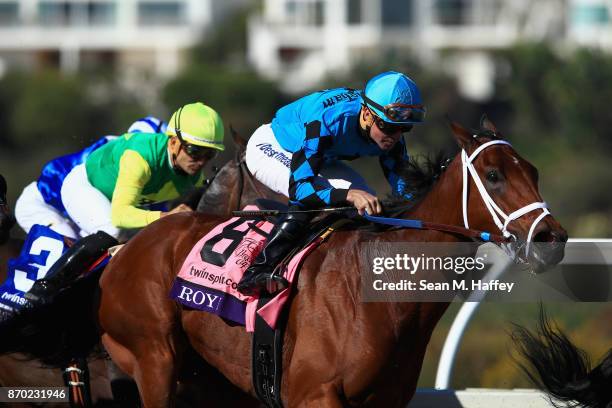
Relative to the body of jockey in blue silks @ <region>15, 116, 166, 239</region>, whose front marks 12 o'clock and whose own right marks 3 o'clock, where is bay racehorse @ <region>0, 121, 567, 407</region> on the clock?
The bay racehorse is roughly at 2 o'clock from the jockey in blue silks.

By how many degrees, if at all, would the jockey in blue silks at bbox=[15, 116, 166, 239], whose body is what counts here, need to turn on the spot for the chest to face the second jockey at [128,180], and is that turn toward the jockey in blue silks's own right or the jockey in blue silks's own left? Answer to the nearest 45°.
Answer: approximately 45° to the jockey in blue silks's own right

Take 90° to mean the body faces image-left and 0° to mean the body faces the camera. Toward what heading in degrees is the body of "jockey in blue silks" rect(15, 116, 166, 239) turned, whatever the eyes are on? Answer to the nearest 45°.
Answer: approximately 270°

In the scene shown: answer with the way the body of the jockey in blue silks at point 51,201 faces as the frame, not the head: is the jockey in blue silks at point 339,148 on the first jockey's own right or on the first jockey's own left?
on the first jockey's own right

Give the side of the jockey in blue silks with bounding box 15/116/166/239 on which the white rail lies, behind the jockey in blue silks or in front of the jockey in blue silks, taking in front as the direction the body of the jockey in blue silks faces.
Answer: in front
